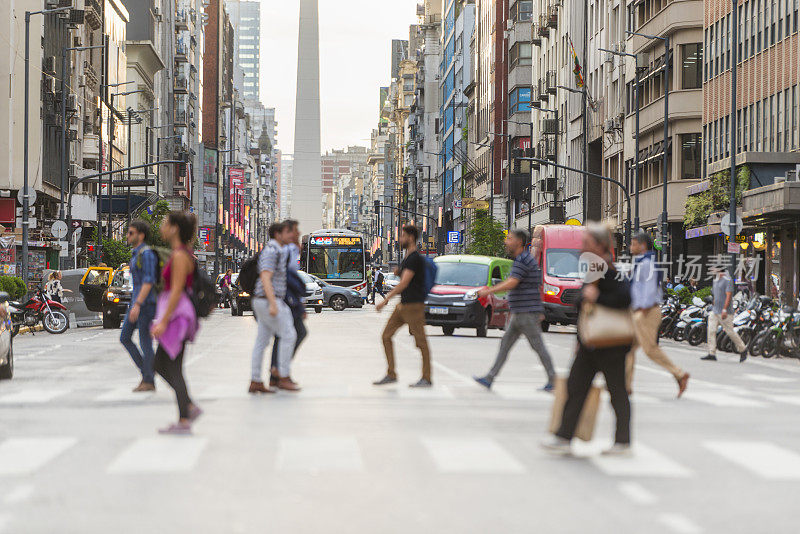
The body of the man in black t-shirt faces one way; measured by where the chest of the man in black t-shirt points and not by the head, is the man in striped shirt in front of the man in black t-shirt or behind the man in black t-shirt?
behind

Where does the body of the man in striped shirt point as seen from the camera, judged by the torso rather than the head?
to the viewer's left

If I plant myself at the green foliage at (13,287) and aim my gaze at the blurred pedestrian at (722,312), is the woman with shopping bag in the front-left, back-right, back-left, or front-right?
front-right

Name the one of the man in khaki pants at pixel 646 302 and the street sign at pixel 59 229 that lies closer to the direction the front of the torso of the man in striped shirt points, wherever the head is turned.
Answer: the street sign

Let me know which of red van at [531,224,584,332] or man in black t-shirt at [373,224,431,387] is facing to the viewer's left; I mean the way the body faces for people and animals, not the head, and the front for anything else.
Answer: the man in black t-shirt

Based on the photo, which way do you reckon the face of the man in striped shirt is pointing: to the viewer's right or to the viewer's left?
to the viewer's left

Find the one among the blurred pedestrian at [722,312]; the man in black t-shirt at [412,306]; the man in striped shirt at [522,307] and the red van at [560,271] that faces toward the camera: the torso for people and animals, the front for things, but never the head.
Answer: the red van

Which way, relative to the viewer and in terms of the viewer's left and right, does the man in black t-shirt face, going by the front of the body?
facing to the left of the viewer

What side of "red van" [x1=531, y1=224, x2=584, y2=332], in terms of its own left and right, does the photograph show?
front
